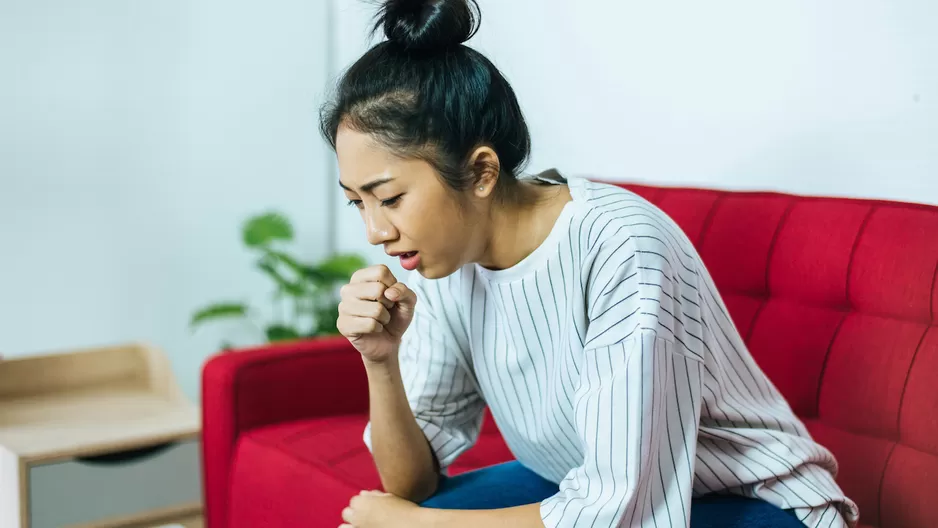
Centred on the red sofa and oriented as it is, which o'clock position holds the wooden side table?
The wooden side table is roughly at 2 o'clock from the red sofa.

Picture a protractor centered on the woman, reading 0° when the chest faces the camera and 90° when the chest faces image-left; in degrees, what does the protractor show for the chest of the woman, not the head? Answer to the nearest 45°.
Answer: approximately 45°

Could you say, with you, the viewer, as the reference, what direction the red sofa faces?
facing the viewer and to the left of the viewer

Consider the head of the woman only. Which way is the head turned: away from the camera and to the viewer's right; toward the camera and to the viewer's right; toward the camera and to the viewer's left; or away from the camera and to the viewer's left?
toward the camera and to the viewer's left

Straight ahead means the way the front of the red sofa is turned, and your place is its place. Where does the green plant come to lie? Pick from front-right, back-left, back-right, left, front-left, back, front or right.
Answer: right

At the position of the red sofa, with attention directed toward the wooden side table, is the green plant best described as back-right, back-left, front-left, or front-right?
front-right

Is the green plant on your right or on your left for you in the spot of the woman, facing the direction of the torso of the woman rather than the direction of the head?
on your right
